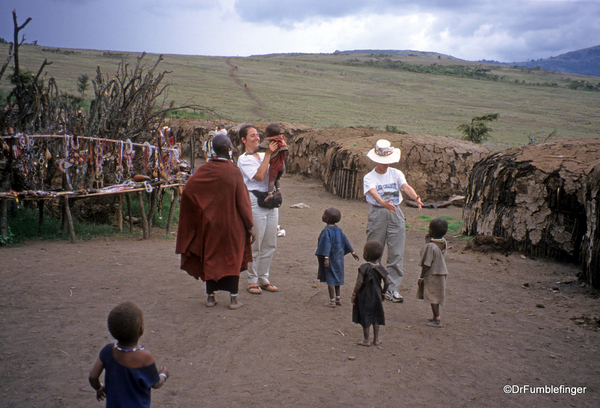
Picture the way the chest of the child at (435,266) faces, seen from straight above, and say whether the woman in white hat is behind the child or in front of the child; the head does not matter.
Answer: in front

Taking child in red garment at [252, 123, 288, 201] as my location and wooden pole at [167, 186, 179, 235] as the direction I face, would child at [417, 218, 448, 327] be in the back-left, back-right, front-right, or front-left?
back-right

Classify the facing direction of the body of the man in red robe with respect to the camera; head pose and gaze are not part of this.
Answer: away from the camera

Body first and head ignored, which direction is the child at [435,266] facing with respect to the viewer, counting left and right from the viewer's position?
facing away from the viewer and to the left of the viewer

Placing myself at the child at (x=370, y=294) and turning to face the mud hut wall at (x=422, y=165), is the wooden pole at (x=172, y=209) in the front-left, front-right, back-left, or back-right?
front-left

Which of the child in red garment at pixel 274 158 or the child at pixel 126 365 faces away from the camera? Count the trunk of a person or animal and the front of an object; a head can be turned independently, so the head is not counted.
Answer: the child

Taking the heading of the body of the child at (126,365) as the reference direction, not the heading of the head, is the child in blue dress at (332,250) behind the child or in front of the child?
in front

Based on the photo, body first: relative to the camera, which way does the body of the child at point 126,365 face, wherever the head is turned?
away from the camera

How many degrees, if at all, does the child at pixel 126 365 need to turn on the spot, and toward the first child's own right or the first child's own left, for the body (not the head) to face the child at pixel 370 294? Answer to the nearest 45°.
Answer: approximately 45° to the first child's own right

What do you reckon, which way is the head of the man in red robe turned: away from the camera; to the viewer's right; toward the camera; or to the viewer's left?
away from the camera

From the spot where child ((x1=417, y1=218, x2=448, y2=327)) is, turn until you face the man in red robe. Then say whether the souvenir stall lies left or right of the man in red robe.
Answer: right

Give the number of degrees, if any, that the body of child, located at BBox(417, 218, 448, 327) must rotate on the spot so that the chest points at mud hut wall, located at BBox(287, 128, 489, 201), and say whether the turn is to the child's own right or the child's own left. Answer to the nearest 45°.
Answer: approximately 45° to the child's own right
